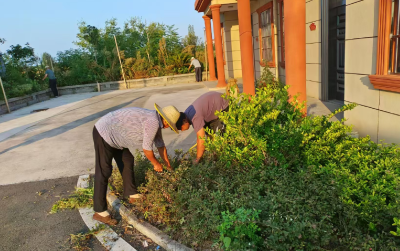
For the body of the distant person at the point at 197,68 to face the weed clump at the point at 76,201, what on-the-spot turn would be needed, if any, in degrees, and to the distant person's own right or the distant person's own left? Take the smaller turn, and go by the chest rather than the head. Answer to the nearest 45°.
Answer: approximately 90° to the distant person's own left

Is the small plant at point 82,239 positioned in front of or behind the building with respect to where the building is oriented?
in front

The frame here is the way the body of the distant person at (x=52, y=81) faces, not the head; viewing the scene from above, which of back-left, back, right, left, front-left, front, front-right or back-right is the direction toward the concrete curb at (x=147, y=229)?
left

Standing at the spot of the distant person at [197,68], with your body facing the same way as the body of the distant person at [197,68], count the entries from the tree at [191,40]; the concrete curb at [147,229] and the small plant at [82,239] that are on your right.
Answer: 1

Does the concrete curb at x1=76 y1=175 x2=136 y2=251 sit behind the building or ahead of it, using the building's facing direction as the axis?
ahead

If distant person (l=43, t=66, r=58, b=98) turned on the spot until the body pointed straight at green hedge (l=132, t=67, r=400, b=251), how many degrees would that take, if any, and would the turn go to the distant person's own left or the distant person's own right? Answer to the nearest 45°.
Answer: approximately 90° to the distant person's own left

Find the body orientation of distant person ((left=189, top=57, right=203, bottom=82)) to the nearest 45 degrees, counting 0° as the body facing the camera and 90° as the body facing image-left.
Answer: approximately 90°

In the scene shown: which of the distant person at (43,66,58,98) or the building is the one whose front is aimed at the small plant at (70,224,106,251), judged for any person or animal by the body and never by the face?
the building

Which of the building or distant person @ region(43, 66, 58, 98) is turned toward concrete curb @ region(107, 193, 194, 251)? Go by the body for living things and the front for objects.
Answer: the building
